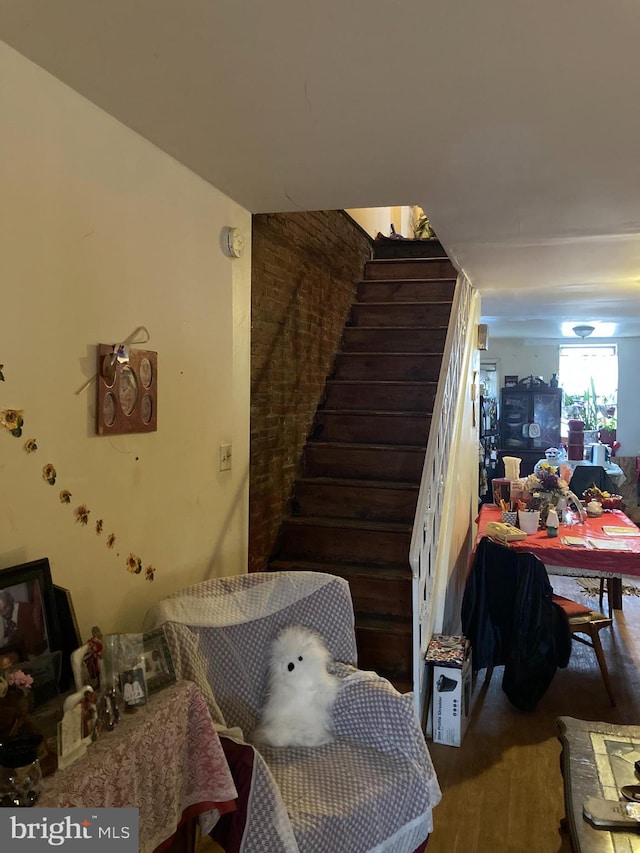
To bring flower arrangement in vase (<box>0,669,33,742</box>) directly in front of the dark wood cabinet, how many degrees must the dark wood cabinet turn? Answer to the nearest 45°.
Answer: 0° — it already faces it

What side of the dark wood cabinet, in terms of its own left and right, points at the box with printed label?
front

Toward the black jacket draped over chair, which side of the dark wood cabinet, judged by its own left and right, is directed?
front

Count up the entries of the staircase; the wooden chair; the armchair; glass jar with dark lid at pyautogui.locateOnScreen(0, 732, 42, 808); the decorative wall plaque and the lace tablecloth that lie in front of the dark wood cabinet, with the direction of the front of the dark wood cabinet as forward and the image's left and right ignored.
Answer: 6

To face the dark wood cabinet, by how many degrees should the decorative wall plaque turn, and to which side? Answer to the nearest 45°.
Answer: approximately 90° to its left

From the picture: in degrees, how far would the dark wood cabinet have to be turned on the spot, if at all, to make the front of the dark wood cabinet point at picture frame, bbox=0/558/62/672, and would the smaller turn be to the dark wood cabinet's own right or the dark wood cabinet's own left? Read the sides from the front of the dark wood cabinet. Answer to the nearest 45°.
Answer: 0° — it already faces it

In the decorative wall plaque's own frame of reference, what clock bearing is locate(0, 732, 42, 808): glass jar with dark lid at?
The glass jar with dark lid is roughly at 2 o'clock from the decorative wall plaque.

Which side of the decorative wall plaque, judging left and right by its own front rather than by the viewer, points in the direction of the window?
left

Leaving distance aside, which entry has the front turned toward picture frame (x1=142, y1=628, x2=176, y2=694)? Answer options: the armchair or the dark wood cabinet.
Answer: the dark wood cabinet

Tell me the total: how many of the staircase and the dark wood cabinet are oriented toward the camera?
2

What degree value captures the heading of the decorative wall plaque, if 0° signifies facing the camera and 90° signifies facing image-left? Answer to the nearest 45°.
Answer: approximately 315°

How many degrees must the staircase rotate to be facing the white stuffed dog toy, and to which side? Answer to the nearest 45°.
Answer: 0° — it already faces it

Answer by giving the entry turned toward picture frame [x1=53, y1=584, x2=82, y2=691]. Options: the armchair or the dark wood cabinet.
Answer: the dark wood cabinet
